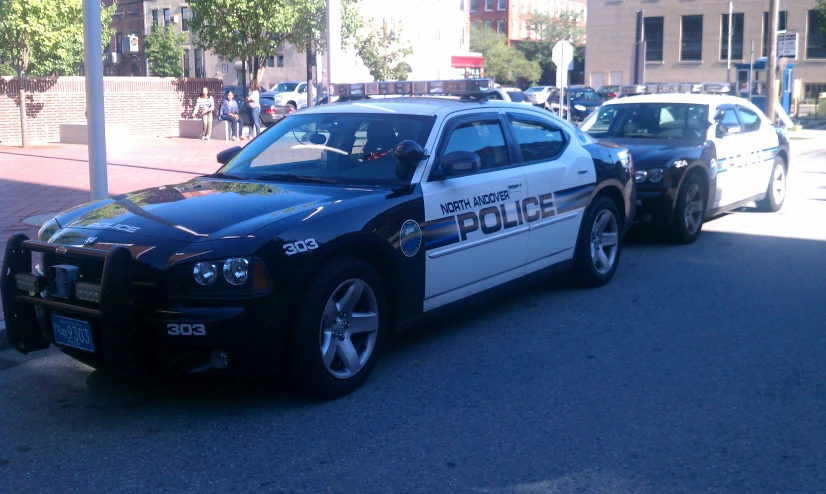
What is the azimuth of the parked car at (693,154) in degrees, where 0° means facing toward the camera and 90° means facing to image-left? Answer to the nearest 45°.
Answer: approximately 45°

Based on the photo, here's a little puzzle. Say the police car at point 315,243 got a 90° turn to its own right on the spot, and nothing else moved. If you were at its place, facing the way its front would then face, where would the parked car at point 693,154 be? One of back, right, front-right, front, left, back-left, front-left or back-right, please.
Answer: right

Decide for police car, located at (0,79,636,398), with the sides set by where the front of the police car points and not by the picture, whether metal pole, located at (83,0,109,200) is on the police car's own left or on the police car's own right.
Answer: on the police car's own right

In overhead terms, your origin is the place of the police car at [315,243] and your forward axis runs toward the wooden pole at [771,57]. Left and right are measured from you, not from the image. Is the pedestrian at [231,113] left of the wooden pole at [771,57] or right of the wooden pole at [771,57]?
left

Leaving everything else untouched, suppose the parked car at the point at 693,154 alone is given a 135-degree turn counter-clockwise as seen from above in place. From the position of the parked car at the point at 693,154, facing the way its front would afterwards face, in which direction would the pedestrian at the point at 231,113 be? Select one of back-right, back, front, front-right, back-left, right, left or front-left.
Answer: back-left

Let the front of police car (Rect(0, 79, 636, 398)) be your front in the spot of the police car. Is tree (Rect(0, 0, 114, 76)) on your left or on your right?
on your right

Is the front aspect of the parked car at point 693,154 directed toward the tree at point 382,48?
no

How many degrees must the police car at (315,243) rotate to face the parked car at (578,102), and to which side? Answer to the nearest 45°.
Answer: approximately 135° to its right

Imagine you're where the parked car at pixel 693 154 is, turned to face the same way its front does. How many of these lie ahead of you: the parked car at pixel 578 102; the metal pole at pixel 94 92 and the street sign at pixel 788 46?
1

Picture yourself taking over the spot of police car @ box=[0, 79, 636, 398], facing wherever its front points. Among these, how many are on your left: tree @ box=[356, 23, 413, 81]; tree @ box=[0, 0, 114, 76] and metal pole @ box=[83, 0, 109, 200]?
0

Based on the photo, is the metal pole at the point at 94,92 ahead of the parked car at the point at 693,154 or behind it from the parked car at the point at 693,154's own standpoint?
ahead

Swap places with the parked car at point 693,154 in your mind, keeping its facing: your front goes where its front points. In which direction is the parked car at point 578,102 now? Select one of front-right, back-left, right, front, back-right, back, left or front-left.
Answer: back-right

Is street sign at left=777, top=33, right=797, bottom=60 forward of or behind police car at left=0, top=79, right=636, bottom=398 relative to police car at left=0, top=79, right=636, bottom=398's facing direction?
behind

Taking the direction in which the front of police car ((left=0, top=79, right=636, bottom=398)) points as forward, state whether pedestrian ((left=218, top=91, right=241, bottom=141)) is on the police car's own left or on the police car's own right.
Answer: on the police car's own right

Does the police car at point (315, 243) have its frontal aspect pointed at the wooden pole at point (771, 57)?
no

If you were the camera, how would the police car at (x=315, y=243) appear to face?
facing the viewer and to the left of the viewer

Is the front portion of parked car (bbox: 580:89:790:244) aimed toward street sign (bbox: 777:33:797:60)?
no
